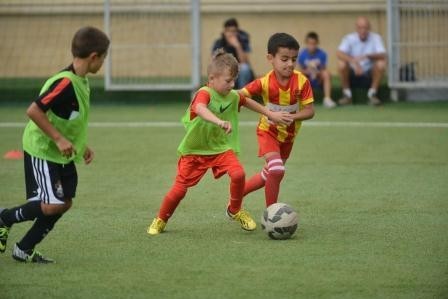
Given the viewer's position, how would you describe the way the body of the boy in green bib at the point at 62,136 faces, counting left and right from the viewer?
facing to the right of the viewer

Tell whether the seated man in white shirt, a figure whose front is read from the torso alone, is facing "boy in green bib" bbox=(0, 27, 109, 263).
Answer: yes

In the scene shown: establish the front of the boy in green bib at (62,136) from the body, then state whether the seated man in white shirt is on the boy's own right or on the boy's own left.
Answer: on the boy's own left

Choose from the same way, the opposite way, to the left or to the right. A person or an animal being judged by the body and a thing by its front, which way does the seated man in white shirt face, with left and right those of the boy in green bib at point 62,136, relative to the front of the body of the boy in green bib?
to the right

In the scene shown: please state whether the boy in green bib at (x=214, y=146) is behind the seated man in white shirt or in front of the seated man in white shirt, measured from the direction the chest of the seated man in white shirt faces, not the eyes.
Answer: in front

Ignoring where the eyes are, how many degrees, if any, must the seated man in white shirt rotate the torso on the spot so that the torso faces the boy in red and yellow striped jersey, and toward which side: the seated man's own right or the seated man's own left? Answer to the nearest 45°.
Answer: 0° — they already face them

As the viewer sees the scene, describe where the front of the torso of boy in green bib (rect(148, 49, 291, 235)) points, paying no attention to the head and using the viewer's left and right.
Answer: facing the viewer and to the right of the viewer

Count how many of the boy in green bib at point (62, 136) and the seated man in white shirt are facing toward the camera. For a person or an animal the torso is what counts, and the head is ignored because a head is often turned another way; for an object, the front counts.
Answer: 1

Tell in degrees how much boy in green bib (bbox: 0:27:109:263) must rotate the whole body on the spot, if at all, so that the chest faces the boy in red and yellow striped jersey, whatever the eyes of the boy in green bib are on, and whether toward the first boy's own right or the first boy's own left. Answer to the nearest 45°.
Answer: approximately 45° to the first boy's own left

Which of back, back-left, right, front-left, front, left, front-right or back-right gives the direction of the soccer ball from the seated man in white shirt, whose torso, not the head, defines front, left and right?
front

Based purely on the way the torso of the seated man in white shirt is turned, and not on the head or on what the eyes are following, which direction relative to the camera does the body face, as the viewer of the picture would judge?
toward the camera

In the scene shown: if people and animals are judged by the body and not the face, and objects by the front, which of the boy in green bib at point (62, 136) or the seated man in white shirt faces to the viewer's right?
the boy in green bib
